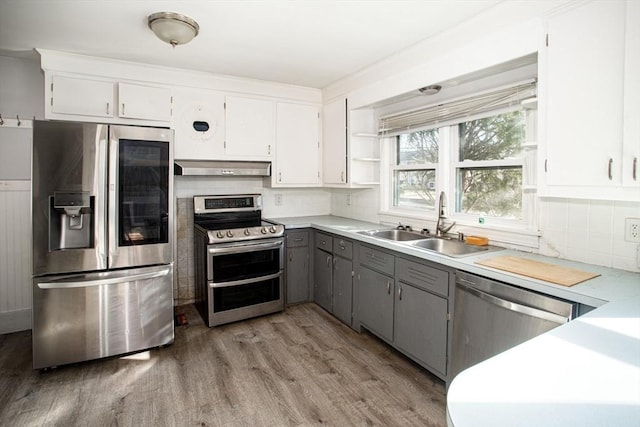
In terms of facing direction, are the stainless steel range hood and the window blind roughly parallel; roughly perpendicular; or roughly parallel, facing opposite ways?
roughly perpendicular

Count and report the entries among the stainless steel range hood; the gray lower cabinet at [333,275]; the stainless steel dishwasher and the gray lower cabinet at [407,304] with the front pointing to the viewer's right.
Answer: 0

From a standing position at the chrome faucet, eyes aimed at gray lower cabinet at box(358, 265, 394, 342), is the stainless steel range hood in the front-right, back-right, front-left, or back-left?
front-right

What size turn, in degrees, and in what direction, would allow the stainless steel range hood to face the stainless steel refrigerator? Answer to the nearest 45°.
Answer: approximately 45° to its right

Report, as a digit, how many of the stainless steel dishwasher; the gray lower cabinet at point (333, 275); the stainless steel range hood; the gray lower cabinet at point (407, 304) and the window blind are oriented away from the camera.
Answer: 0

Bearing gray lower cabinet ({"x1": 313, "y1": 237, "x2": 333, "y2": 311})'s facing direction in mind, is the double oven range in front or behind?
in front

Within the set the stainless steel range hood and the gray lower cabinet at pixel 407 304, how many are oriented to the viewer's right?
0

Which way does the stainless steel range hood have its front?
toward the camera

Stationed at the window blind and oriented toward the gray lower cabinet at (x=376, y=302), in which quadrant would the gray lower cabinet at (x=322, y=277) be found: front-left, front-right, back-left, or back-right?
front-right

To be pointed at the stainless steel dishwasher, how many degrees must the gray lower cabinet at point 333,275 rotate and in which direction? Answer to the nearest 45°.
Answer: approximately 90° to its left

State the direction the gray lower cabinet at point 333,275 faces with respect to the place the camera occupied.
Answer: facing the viewer and to the left of the viewer

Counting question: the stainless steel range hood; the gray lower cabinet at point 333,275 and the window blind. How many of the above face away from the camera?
0

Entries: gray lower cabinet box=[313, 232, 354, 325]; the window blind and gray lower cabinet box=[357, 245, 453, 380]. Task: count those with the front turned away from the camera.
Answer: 0

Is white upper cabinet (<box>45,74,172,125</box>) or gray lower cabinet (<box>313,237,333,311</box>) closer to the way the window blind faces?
the white upper cabinet
